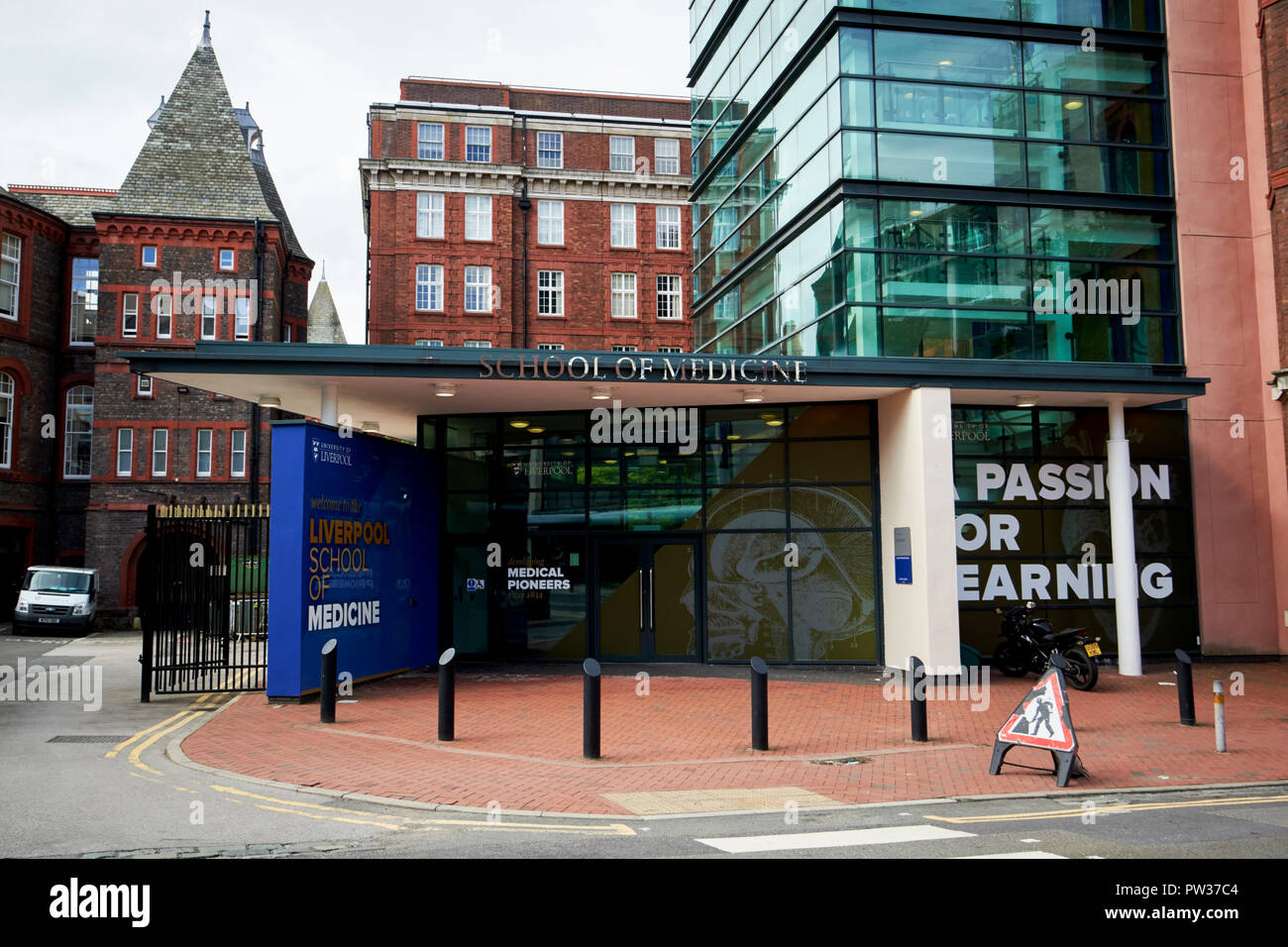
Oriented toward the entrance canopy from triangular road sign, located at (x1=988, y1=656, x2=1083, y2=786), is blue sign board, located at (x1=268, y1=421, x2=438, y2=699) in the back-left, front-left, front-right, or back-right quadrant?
front-left

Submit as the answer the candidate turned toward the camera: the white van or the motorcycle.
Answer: the white van

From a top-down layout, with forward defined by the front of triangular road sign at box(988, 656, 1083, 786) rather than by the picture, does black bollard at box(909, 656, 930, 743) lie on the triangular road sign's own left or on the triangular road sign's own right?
on the triangular road sign's own right

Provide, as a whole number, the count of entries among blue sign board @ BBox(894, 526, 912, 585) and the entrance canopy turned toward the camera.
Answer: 2

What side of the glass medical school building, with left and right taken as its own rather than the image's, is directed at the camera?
front

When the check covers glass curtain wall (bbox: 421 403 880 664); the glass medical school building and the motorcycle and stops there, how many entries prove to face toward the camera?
2

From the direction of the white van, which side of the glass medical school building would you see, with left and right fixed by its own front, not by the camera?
right

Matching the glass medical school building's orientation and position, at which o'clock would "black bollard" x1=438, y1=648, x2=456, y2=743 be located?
The black bollard is roughly at 1 o'clock from the glass medical school building.

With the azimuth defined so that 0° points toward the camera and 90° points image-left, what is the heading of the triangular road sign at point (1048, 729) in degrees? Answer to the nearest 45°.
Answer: approximately 45°

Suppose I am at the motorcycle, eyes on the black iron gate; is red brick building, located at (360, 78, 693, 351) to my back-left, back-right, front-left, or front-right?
front-right

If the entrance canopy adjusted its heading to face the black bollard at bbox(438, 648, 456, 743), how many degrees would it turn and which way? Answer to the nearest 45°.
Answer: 0° — it already faces it

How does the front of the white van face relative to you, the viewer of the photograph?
facing the viewer

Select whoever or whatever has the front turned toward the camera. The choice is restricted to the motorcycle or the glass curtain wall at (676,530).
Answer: the glass curtain wall

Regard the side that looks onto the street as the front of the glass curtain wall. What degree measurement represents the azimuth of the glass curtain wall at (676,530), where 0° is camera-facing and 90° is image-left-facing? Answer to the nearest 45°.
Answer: approximately 0°

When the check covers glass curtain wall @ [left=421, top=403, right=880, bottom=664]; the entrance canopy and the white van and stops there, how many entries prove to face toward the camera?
3
